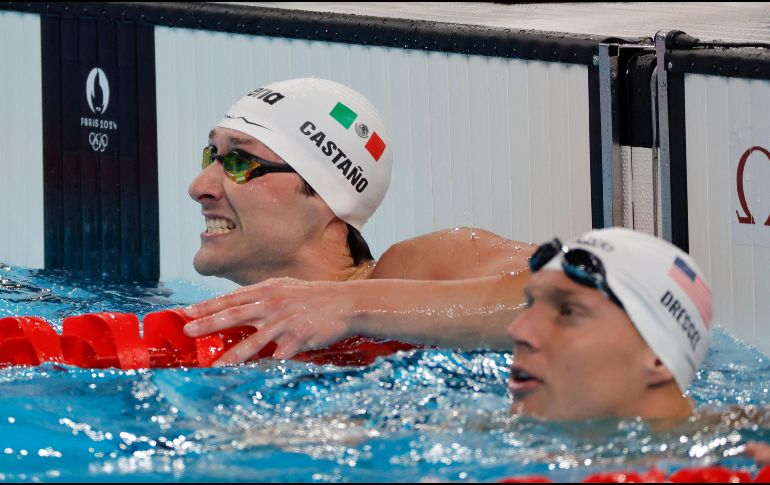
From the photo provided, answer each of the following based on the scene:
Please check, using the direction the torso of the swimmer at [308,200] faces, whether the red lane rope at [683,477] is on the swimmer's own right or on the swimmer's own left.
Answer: on the swimmer's own left

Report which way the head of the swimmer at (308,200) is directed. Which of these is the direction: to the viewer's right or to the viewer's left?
to the viewer's left

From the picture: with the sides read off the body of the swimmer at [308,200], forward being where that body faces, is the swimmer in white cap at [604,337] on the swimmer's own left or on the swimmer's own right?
on the swimmer's own left
